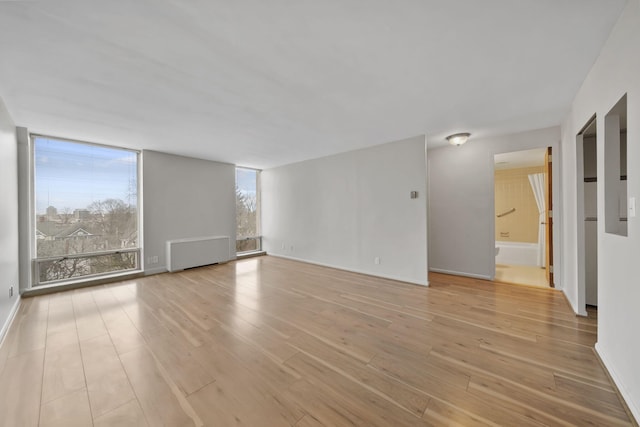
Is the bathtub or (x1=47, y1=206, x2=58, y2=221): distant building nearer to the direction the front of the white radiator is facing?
the bathtub

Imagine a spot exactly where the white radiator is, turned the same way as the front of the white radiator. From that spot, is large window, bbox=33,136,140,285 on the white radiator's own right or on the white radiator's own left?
on the white radiator's own right

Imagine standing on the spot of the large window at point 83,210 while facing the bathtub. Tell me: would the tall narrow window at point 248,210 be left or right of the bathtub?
left

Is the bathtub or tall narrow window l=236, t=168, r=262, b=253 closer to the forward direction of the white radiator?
the bathtub

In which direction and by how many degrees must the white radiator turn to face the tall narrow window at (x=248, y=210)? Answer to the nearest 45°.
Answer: approximately 90° to its left

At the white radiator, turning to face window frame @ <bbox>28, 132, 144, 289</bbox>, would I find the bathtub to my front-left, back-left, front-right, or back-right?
back-left

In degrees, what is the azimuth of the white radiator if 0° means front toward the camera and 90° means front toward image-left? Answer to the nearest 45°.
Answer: approximately 315°

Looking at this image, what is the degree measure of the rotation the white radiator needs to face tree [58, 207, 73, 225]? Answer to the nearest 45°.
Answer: approximately 135° to its right
